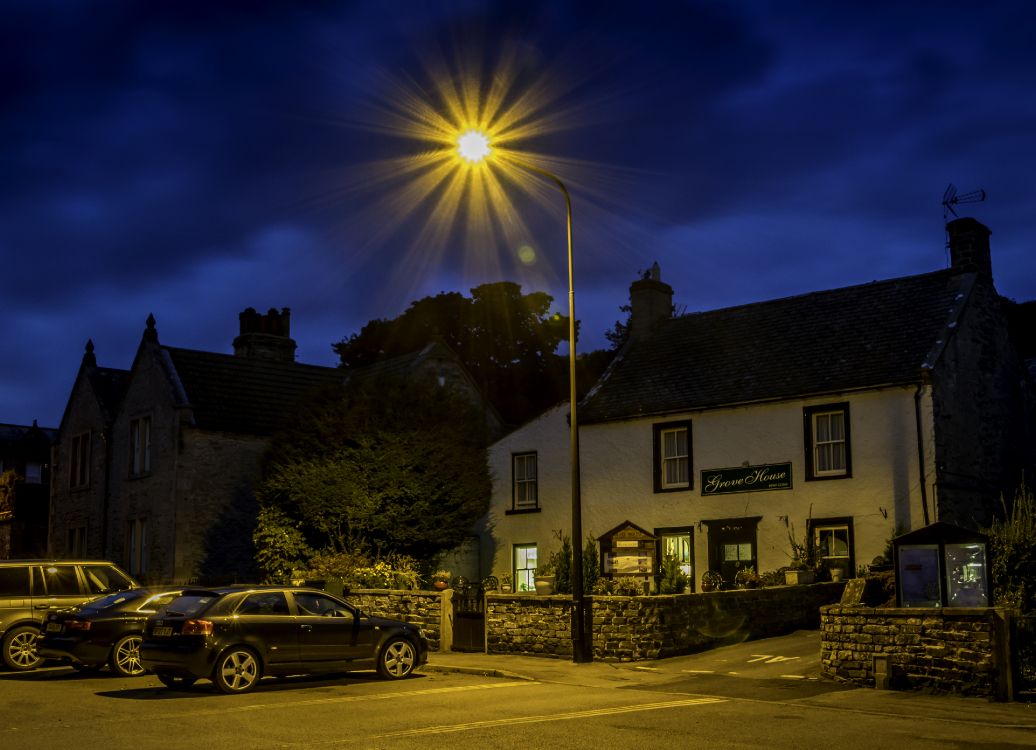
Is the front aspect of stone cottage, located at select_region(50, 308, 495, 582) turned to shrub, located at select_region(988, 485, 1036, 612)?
no

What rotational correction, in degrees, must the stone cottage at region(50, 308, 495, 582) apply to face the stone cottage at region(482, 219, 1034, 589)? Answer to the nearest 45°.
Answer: approximately 90° to its left

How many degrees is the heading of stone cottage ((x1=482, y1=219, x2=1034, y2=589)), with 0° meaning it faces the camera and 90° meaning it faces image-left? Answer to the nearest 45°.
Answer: approximately 45°

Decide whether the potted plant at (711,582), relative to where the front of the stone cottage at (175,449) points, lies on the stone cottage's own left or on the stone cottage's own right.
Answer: on the stone cottage's own left

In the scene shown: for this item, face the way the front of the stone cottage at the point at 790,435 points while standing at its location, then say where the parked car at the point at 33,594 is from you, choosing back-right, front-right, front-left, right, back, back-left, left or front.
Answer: front

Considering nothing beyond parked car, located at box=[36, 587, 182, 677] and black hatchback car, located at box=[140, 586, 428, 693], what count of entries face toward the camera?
0

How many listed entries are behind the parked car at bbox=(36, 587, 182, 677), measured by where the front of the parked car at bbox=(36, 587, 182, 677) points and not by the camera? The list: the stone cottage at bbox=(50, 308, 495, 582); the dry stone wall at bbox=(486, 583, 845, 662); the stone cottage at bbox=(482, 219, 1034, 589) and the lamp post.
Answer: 0

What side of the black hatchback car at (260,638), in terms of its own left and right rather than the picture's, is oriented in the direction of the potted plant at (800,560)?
front

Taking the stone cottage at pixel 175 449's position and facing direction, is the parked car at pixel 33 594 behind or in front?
in front

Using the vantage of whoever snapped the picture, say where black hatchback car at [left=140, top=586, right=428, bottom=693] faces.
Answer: facing away from the viewer and to the right of the viewer

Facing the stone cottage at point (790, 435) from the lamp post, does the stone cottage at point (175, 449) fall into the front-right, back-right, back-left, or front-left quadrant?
front-left

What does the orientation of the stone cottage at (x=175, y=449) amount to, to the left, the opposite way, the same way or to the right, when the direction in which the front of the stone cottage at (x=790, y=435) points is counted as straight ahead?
the same way

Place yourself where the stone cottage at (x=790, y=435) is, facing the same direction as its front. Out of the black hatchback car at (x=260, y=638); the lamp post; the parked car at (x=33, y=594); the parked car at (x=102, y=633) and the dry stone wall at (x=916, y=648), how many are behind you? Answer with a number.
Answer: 0

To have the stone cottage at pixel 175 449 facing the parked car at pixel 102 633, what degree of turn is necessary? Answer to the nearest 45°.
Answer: approximately 45° to its left

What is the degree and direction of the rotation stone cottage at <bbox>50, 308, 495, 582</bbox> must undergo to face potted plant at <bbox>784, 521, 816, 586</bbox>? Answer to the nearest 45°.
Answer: approximately 90° to its left

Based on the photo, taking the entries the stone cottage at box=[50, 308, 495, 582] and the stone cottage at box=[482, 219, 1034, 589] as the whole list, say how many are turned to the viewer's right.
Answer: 0

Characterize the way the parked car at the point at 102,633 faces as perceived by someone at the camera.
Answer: facing away from the viewer and to the right of the viewer

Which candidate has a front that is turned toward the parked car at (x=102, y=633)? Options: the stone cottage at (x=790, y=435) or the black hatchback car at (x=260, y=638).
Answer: the stone cottage

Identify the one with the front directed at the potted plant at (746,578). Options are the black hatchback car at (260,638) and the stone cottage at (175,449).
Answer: the black hatchback car
